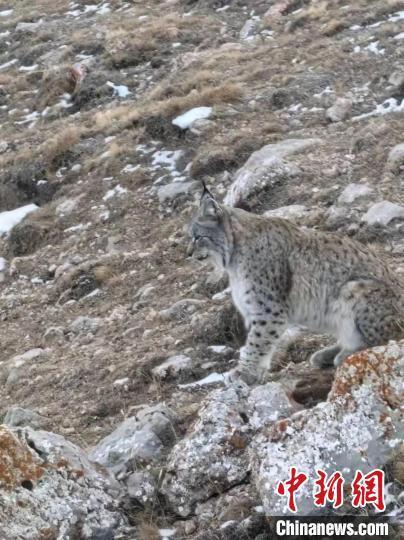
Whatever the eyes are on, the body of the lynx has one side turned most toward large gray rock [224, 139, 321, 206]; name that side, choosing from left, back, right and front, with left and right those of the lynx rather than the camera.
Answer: right

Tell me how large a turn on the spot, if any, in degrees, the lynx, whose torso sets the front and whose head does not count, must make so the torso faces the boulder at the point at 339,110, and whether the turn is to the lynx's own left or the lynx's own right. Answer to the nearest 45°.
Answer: approximately 90° to the lynx's own right

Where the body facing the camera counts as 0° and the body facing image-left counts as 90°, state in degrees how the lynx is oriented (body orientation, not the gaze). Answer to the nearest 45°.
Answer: approximately 90°

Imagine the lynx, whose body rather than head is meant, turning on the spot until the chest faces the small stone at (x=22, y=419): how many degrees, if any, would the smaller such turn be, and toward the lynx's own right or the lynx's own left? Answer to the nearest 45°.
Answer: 0° — it already faces it

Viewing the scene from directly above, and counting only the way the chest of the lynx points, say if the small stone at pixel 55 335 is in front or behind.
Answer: in front

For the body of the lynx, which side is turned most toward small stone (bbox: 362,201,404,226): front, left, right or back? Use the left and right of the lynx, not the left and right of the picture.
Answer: right

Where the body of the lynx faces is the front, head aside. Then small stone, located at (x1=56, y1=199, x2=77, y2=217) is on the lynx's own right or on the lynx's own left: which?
on the lynx's own right

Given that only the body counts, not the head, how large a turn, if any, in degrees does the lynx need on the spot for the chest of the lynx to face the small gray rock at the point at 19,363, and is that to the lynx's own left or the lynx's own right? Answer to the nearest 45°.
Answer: approximately 45° to the lynx's own right

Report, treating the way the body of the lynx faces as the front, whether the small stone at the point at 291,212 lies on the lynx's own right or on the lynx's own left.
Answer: on the lynx's own right

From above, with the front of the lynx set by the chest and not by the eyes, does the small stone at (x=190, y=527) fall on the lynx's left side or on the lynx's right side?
on the lynx's left side

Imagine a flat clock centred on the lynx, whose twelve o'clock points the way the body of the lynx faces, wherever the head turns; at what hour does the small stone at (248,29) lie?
The small stone is roughly at 3 o'clock from the lynx.

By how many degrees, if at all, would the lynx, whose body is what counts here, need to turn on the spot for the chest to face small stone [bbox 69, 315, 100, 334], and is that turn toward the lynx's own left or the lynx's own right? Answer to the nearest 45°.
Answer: approximately 45° to the lynx's own right
